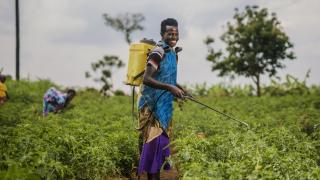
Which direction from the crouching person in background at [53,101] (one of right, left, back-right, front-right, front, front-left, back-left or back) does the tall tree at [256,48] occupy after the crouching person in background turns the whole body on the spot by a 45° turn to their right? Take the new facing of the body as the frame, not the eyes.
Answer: left

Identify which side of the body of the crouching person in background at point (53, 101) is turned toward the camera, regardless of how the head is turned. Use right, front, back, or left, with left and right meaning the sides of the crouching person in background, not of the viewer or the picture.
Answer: right
